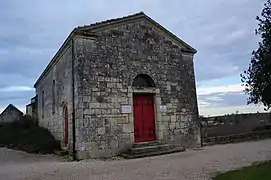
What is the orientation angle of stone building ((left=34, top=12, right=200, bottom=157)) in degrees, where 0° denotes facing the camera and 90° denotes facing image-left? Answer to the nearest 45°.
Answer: approximately 315°

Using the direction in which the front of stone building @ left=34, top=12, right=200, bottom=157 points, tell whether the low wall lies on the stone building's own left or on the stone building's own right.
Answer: on the stone building's own left

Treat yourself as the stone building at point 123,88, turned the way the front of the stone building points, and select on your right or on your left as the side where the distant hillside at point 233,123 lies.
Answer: on your left

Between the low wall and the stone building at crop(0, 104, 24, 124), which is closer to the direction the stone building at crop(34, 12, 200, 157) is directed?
the low wall

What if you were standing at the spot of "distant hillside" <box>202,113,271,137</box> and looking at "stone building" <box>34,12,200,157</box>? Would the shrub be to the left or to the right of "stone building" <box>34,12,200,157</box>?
right
